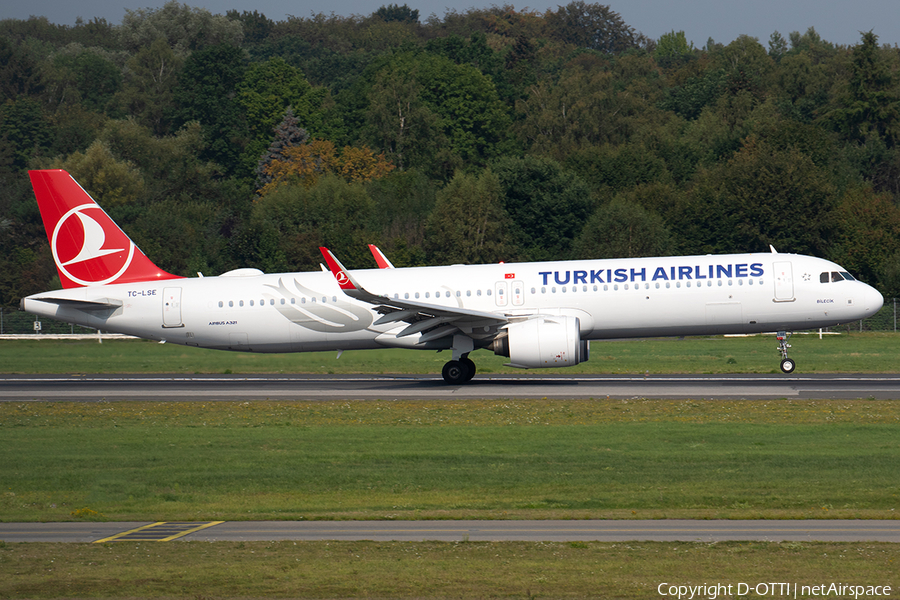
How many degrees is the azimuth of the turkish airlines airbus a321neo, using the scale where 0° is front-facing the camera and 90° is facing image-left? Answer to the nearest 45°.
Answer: approximately 270°
